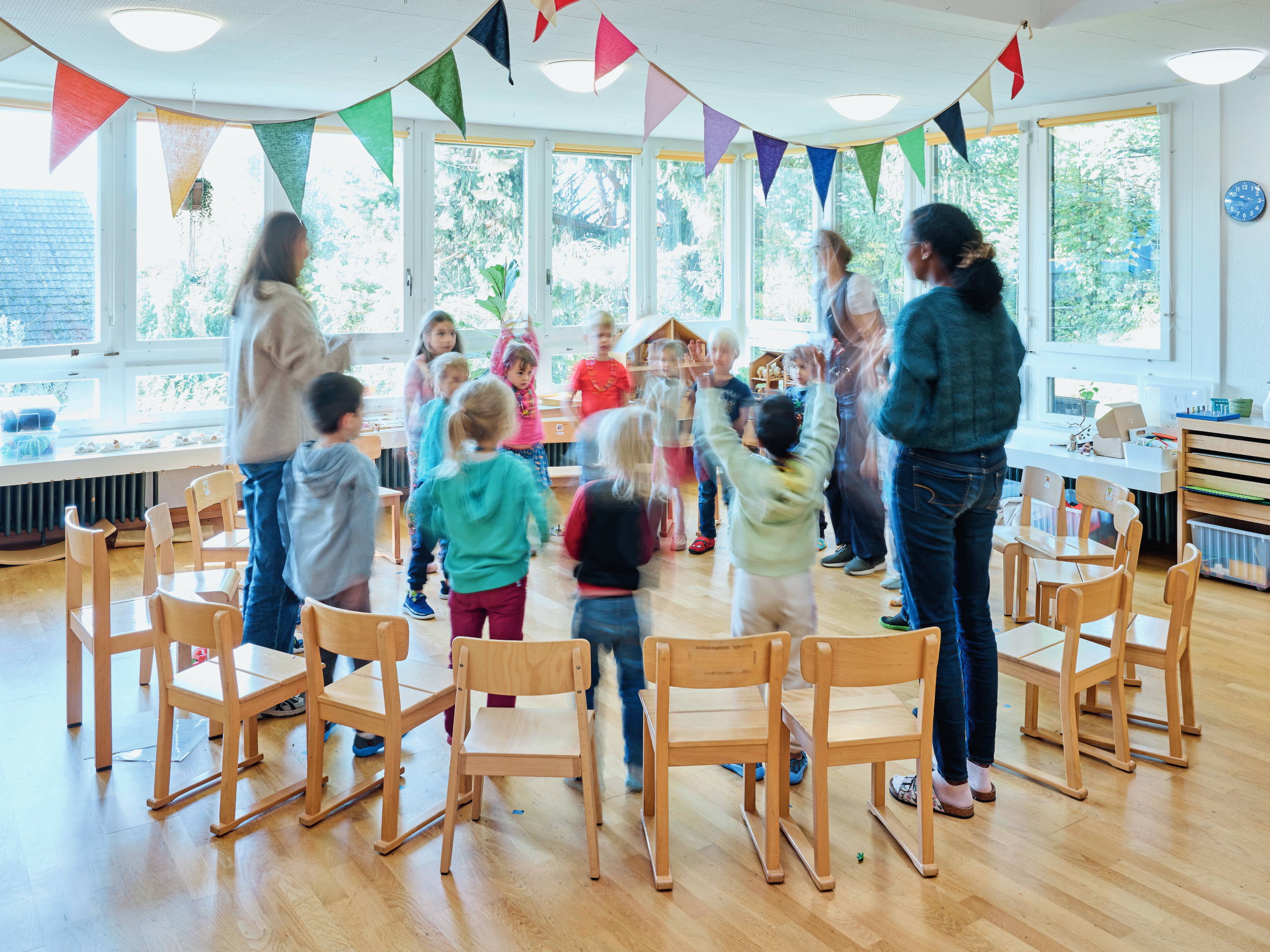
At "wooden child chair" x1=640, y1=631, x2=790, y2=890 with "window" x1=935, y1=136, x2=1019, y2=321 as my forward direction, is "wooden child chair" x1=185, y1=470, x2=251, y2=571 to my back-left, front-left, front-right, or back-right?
front-left

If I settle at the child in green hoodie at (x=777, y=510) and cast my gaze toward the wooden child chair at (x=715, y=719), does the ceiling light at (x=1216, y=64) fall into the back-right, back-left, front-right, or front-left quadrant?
back-left

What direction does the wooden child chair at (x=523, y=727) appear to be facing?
away from the camera

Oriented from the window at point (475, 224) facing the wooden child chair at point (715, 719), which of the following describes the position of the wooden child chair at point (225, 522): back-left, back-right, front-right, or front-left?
front-right

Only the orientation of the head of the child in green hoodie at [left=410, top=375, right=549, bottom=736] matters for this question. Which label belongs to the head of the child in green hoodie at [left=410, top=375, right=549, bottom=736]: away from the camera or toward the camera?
away from the camera

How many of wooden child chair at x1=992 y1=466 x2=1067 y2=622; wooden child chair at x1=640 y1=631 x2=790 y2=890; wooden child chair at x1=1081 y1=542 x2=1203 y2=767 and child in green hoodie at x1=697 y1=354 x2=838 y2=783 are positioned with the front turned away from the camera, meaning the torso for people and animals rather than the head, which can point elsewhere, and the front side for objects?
2

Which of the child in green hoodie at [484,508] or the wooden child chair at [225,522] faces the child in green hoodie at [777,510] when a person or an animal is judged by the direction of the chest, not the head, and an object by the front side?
the wooden child chair

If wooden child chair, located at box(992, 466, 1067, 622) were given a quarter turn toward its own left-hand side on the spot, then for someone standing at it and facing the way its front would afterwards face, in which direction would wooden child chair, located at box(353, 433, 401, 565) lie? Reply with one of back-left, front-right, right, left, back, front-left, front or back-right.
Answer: back-right

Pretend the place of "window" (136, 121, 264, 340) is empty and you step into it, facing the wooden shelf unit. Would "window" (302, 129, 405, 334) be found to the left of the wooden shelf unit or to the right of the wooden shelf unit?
left

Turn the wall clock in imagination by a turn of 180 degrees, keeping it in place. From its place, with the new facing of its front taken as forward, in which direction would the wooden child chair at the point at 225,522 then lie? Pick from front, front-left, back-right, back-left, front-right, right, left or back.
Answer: back-left

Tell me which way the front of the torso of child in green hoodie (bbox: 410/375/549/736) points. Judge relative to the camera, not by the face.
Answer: away from the camera

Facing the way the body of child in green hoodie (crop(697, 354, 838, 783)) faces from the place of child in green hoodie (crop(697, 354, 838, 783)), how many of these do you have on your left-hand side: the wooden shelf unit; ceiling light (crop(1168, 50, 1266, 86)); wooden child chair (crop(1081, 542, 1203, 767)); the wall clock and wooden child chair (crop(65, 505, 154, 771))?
1

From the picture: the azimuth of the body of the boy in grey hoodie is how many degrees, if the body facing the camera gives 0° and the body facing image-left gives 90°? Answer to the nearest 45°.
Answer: approximately 225°

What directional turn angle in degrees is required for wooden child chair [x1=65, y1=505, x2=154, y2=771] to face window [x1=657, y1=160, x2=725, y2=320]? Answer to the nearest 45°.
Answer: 0° — it already faces it

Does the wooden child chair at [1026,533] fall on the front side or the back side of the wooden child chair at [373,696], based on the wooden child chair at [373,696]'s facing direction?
on the front side

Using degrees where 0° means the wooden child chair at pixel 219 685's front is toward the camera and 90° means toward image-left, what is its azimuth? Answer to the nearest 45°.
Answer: approximately 225°

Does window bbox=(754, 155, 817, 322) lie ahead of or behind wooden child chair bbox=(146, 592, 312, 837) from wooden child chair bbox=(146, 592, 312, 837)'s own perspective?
ahead

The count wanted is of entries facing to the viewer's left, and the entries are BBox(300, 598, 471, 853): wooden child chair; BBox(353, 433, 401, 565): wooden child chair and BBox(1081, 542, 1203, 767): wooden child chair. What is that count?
1
